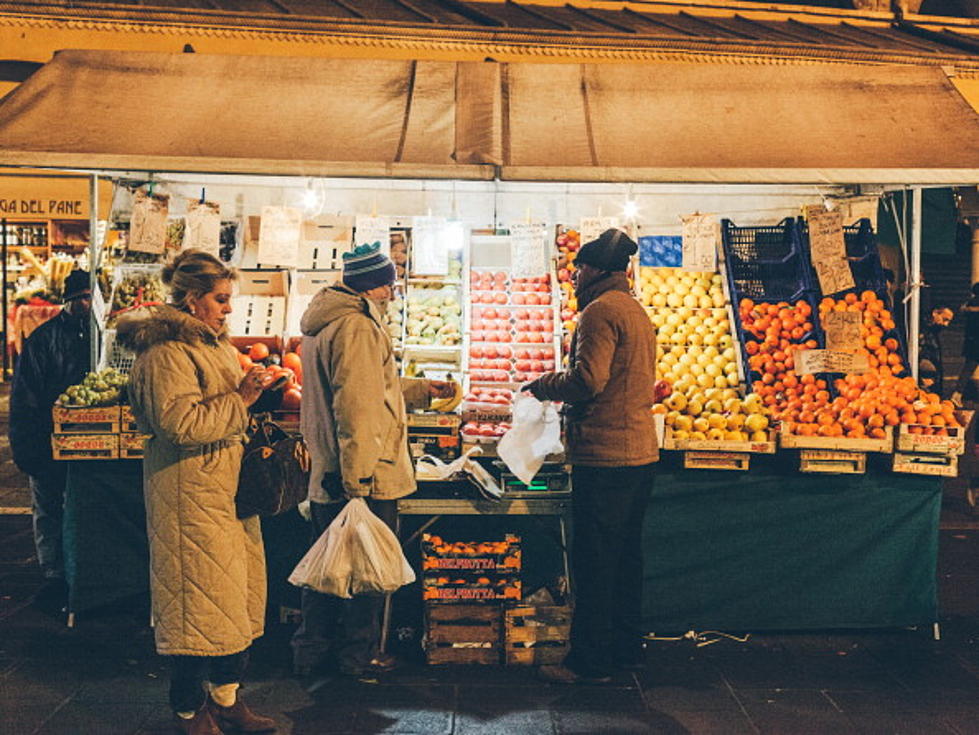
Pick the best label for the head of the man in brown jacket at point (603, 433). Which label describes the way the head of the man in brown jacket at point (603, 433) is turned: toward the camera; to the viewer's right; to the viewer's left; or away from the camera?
to the viewer's left

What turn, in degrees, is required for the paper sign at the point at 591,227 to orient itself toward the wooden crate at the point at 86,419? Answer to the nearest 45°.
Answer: approximately 45° to its right

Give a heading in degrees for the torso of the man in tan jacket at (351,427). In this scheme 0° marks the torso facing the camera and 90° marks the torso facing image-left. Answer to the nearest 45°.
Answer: approximately 270°

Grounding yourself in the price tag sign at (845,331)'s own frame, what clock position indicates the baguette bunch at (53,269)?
The baguette bunch is roughly at 4 o'clock from the price tag sign.

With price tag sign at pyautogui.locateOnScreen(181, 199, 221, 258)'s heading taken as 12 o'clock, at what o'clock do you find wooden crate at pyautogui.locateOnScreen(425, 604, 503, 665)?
The wooden crate is roughly at 11 o'clock from the price tag sign.
